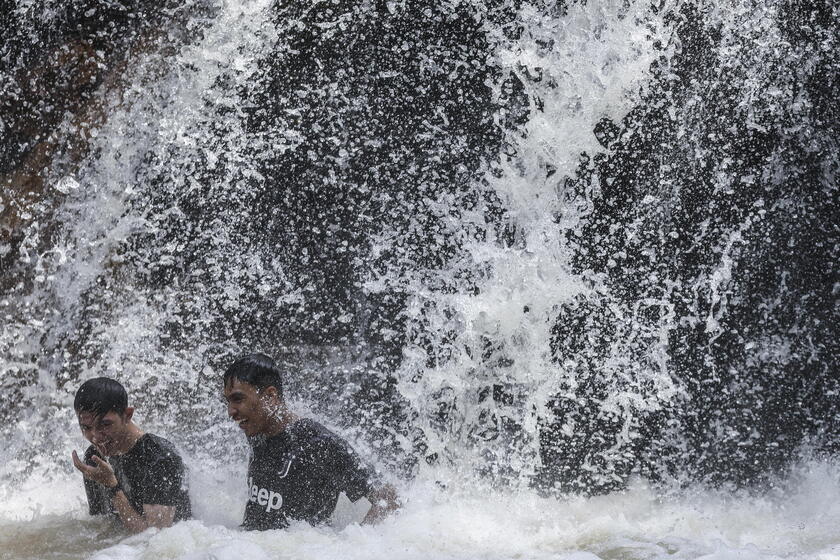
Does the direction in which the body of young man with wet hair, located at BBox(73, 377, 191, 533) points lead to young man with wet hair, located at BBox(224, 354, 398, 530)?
no

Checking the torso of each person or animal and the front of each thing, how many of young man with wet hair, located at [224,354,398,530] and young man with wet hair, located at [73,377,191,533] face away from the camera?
0

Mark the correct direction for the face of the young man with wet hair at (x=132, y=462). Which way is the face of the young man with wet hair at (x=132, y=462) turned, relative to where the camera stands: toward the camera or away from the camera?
toward the camera

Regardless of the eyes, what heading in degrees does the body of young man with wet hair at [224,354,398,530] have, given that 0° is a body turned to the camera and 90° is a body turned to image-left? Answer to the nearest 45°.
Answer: approximately 45°

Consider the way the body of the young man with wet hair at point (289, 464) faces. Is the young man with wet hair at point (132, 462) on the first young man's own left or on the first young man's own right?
on the first young man's own right

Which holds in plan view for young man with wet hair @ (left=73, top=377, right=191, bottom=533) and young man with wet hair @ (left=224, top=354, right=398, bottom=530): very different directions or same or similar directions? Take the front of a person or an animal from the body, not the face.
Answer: same or similar directions

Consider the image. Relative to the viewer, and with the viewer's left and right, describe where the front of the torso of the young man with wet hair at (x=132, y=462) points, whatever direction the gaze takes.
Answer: facing the viewer and to the left of the viewer
